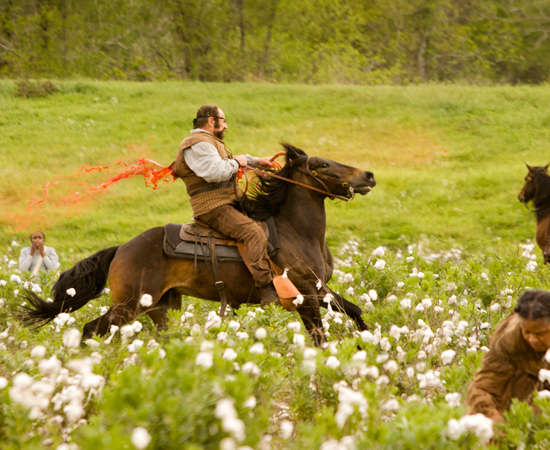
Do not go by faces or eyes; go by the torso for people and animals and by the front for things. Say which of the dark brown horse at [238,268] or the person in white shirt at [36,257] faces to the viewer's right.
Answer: the dark brown horse

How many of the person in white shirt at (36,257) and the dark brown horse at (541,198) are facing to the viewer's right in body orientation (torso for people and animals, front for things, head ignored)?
0

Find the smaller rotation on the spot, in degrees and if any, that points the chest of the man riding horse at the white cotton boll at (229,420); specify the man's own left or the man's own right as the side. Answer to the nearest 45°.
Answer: approximately 90° to the man's own right

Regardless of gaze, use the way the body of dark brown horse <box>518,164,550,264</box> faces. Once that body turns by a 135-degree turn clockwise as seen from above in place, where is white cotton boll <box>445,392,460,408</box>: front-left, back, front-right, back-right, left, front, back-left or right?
back

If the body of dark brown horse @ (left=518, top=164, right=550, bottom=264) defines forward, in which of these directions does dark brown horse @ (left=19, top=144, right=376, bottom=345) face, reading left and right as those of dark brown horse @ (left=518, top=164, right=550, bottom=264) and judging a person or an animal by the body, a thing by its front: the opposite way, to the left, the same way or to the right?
the opposite way

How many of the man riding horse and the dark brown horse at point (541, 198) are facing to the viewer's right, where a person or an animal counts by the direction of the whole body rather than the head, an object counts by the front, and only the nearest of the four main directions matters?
1

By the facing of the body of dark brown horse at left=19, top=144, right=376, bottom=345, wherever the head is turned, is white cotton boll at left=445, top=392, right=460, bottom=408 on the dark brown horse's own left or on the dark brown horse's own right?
on the dark brown horse's own right

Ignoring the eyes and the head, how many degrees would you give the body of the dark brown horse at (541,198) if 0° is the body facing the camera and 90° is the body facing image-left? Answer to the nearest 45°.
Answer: approximately 45°

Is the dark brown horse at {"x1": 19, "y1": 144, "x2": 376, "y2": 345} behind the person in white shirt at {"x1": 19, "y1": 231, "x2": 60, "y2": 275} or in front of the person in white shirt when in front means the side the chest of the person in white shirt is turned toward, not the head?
in front

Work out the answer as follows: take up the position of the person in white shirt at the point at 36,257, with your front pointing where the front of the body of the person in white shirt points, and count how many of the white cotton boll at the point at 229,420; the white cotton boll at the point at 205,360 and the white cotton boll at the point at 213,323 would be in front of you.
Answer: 3

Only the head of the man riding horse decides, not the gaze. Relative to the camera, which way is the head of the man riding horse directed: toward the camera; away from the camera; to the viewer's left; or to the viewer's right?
to the viewer's right

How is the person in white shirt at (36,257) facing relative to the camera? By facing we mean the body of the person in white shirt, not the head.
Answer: toward the camera

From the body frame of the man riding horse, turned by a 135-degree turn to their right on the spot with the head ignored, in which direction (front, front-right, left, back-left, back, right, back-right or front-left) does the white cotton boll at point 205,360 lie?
front-left

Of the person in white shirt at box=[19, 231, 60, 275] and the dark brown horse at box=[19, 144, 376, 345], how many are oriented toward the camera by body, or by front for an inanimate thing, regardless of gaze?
1

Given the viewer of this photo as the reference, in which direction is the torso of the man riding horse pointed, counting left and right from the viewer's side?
facing to the right of the viewer

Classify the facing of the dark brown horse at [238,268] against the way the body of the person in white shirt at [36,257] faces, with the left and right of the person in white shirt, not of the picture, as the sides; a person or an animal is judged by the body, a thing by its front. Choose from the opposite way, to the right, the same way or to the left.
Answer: to the left
